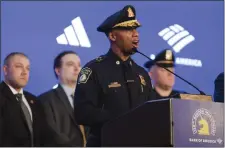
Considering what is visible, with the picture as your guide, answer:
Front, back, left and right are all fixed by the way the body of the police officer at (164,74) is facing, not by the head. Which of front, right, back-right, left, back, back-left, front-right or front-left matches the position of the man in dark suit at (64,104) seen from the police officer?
right

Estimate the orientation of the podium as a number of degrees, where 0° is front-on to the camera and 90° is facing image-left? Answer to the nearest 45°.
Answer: approximately 315°

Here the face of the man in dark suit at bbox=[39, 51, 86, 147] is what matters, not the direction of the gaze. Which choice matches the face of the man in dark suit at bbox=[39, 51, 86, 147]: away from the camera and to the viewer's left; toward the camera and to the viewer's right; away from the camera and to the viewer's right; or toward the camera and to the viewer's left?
toward the camera and to the viewer's right

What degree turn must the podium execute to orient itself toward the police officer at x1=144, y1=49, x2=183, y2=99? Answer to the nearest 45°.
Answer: approximately 135° to its left

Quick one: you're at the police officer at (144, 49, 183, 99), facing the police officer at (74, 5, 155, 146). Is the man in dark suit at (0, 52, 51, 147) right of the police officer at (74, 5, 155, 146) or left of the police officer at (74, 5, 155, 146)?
right

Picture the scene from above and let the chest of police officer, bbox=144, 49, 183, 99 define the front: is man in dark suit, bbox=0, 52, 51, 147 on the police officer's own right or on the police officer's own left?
on the police officer's own right
